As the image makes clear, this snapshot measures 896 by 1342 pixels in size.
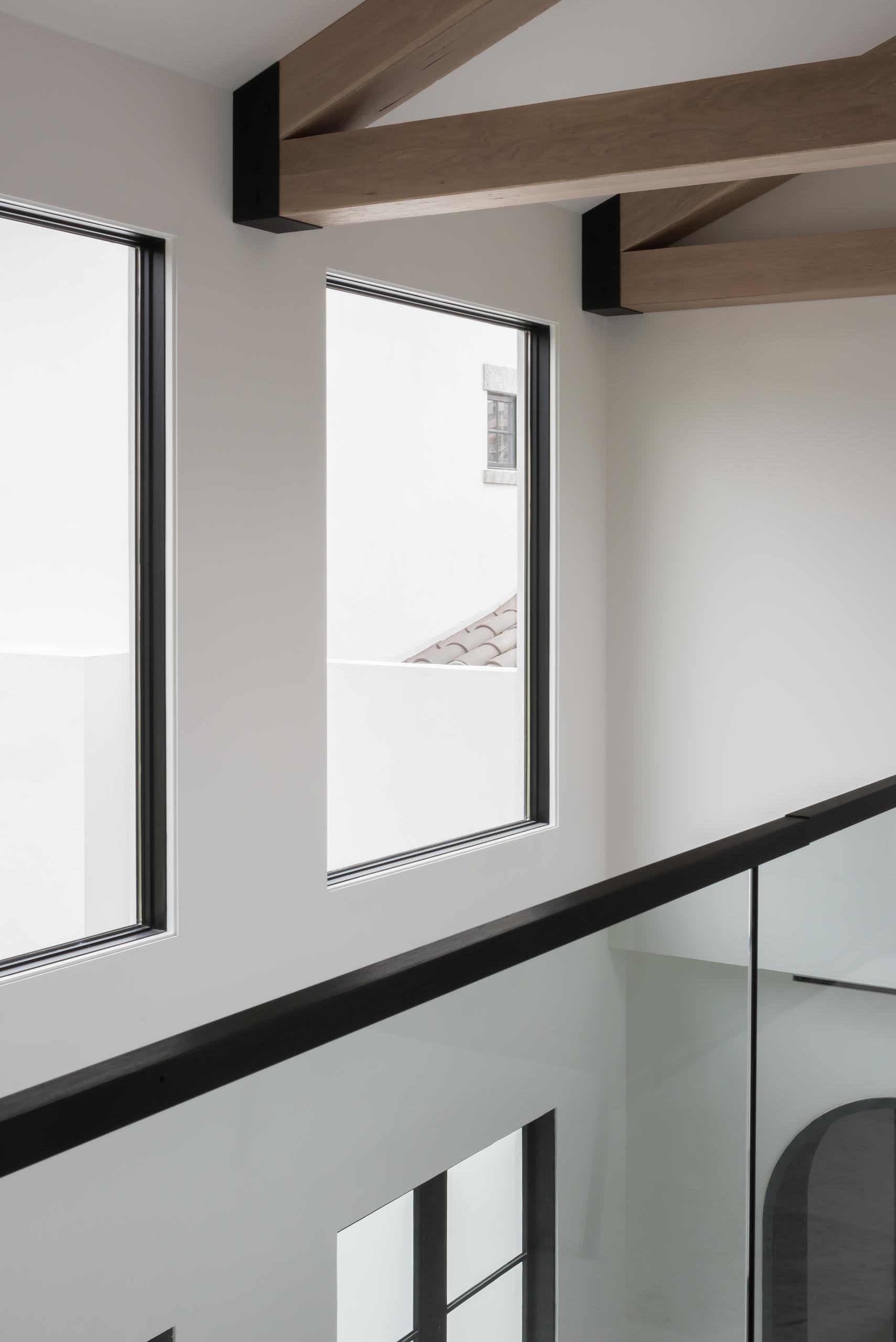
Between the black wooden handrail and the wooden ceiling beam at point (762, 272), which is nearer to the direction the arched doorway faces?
the black wooden handrail

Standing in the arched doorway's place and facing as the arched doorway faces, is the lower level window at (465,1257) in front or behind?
in front

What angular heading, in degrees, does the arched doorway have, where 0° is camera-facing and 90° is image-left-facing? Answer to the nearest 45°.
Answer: approximately 0°

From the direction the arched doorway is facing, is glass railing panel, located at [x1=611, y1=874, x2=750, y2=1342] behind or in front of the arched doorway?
in front

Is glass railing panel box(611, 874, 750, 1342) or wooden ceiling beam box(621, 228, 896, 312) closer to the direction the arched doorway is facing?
the glass railing panel
